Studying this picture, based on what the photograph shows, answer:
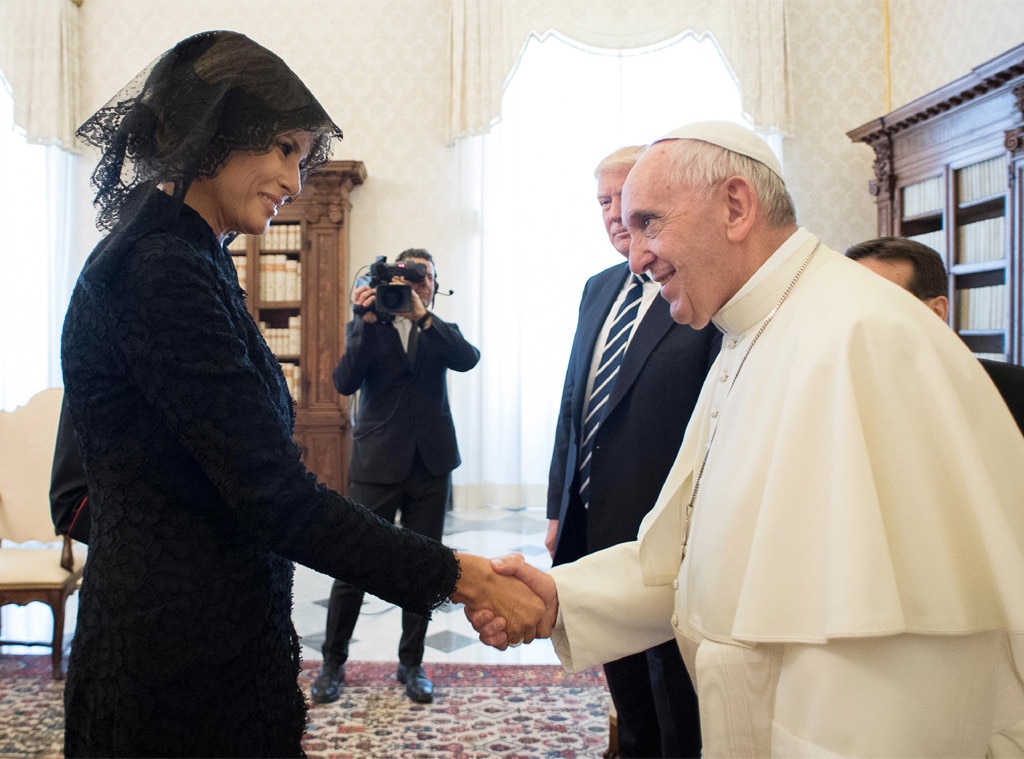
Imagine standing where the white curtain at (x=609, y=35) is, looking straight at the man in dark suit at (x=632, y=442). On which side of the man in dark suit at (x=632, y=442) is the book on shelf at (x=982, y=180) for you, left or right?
left

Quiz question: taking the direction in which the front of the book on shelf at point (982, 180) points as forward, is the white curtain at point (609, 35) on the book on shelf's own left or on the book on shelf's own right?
on the book on shelf's own right

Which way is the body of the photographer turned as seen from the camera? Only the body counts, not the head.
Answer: toward the camera

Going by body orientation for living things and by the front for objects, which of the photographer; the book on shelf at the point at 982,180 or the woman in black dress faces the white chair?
the book on shelf

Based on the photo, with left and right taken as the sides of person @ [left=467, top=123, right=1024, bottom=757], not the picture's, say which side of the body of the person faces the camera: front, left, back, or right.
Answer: left

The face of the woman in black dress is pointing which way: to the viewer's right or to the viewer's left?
to the viewer's right

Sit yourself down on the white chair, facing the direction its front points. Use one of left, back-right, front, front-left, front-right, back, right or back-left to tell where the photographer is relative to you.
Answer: front-left

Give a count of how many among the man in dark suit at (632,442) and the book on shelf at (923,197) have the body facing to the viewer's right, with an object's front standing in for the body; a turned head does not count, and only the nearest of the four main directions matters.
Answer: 0

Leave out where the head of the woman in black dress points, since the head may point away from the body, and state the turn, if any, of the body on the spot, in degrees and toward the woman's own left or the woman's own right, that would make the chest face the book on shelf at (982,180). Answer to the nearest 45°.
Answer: approximately 45° to the woman's own left

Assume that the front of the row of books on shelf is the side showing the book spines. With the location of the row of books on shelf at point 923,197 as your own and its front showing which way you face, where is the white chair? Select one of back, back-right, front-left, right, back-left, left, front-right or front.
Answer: front

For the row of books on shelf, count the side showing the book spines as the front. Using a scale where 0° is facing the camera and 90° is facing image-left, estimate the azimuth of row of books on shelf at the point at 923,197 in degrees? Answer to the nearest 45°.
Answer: approximately 45°

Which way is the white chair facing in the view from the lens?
facing the viewer

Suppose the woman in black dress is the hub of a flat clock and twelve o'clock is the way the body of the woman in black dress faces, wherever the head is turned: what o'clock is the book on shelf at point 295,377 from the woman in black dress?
The book on shelf is roughly at 9 o'clock from the woman in black dress.

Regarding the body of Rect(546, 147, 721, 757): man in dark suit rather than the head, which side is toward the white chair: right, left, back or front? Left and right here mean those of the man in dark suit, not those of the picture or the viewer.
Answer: right
